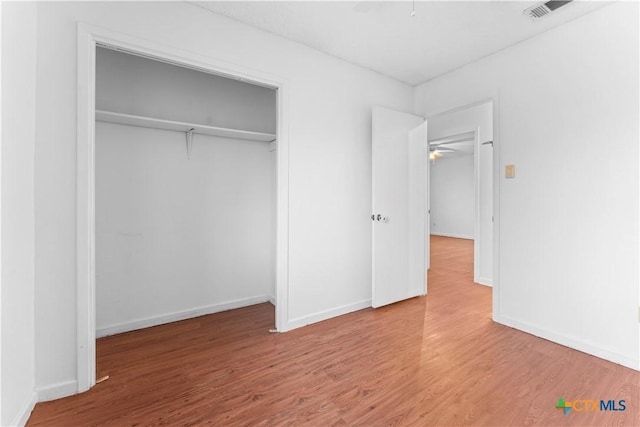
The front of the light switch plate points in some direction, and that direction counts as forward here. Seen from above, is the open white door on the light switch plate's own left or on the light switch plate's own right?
on the light switch plate's own right

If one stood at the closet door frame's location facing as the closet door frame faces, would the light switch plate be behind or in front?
in front

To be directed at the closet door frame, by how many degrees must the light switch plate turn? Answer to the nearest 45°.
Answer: approximately 45° to its right

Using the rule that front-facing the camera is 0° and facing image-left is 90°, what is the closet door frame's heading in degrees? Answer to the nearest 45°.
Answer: approximately 315°

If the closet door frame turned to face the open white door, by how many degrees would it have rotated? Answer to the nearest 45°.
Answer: approximately 45° to its left
